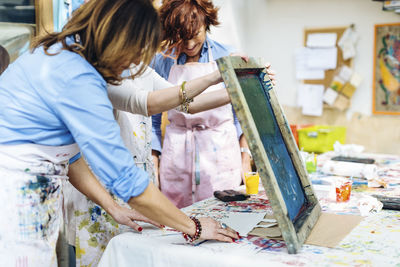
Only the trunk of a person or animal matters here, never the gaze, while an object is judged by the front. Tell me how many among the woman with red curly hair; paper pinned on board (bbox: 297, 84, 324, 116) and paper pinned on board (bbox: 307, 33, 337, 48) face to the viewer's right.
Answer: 0

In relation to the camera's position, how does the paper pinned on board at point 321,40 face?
facing the viewer

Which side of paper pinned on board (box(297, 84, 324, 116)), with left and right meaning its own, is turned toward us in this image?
front

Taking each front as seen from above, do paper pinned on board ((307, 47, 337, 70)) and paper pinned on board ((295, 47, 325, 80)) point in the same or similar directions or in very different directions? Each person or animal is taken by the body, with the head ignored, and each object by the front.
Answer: same or similar directions

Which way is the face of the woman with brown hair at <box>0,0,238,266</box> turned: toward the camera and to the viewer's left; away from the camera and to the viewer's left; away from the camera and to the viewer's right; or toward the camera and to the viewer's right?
away from the camera and to the viewer's right

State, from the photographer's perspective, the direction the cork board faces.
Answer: facing the viewer

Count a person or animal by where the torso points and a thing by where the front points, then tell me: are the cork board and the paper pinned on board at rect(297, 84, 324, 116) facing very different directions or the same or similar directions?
same or similar directions

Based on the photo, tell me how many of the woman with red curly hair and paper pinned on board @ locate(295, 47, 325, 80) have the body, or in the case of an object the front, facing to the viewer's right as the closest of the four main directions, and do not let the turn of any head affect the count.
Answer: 0

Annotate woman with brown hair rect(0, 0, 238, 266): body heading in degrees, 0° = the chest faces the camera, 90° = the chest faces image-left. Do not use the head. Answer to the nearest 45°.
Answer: approximately 270°

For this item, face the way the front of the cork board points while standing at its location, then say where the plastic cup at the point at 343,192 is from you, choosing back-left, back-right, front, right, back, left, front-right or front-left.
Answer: front

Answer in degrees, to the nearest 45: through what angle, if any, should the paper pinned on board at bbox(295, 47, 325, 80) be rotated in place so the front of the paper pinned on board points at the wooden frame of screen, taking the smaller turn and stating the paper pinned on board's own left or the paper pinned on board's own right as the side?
0° — it already faces it

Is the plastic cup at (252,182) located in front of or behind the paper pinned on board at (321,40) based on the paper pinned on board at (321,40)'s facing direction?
in front
